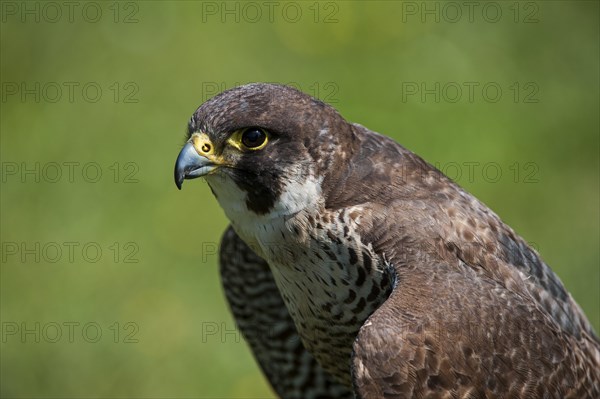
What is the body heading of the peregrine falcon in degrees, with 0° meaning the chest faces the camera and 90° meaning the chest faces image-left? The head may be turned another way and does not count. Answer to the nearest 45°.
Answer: approximately 45°
